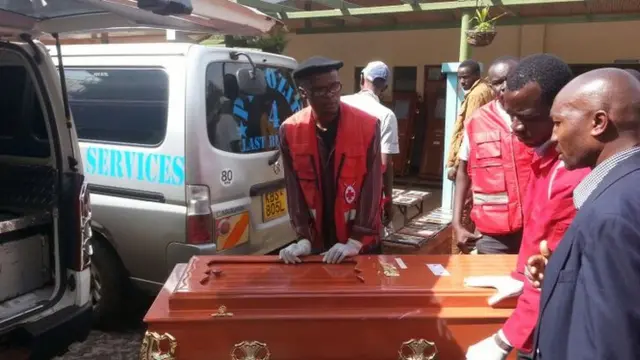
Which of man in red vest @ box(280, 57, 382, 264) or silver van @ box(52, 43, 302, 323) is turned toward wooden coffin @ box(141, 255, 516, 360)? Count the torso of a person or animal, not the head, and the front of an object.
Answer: the man in red vest

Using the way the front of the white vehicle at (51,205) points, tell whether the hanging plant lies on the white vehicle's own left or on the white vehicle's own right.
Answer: on the white vehicle's own right

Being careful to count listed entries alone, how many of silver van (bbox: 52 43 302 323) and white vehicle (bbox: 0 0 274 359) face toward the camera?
0

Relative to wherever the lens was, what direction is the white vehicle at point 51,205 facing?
facing away from the viewer and to the left of the viewer

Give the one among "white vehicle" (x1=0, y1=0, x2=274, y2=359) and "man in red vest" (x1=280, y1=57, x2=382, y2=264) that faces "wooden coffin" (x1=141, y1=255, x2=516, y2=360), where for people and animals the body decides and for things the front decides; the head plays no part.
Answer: the man in red vest

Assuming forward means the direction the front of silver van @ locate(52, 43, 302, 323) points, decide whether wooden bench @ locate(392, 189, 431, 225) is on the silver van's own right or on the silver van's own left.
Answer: on the silver van's own right

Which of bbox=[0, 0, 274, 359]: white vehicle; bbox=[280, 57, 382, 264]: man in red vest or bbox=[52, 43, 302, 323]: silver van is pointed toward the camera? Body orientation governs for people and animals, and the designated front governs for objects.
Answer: the man in red vest

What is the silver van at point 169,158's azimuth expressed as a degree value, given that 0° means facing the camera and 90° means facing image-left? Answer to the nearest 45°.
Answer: approximately 135°

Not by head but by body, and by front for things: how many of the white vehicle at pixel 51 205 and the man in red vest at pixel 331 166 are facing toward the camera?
1

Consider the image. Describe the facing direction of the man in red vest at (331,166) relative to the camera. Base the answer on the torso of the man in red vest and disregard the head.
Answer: toward the camera

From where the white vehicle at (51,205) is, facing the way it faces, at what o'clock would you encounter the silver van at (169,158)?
The silver van is roughly at 3 o'clock from the white vehicle.

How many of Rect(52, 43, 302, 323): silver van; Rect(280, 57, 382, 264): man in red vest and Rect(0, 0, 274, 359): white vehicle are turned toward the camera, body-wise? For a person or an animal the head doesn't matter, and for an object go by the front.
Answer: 1
